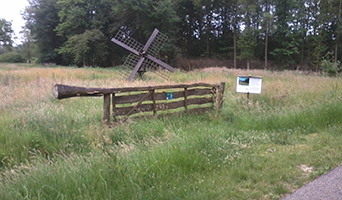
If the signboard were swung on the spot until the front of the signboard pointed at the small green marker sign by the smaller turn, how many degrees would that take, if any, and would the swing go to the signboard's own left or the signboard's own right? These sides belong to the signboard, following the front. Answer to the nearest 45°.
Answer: approximately 45° to the signboard's own right

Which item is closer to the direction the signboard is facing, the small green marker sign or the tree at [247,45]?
the small green marker sign

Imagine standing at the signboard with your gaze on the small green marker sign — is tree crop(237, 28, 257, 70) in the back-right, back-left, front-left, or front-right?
back-right

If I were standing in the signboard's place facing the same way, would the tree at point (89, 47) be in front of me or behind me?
behind

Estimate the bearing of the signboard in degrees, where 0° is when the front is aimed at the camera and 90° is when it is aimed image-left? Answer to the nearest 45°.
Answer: approximately 0°

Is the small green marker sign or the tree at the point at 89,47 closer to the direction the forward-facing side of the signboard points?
the small green marker sign

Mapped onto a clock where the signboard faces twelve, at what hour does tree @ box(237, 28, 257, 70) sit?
The tree is roughly at 6 o'clock from the signboard.
